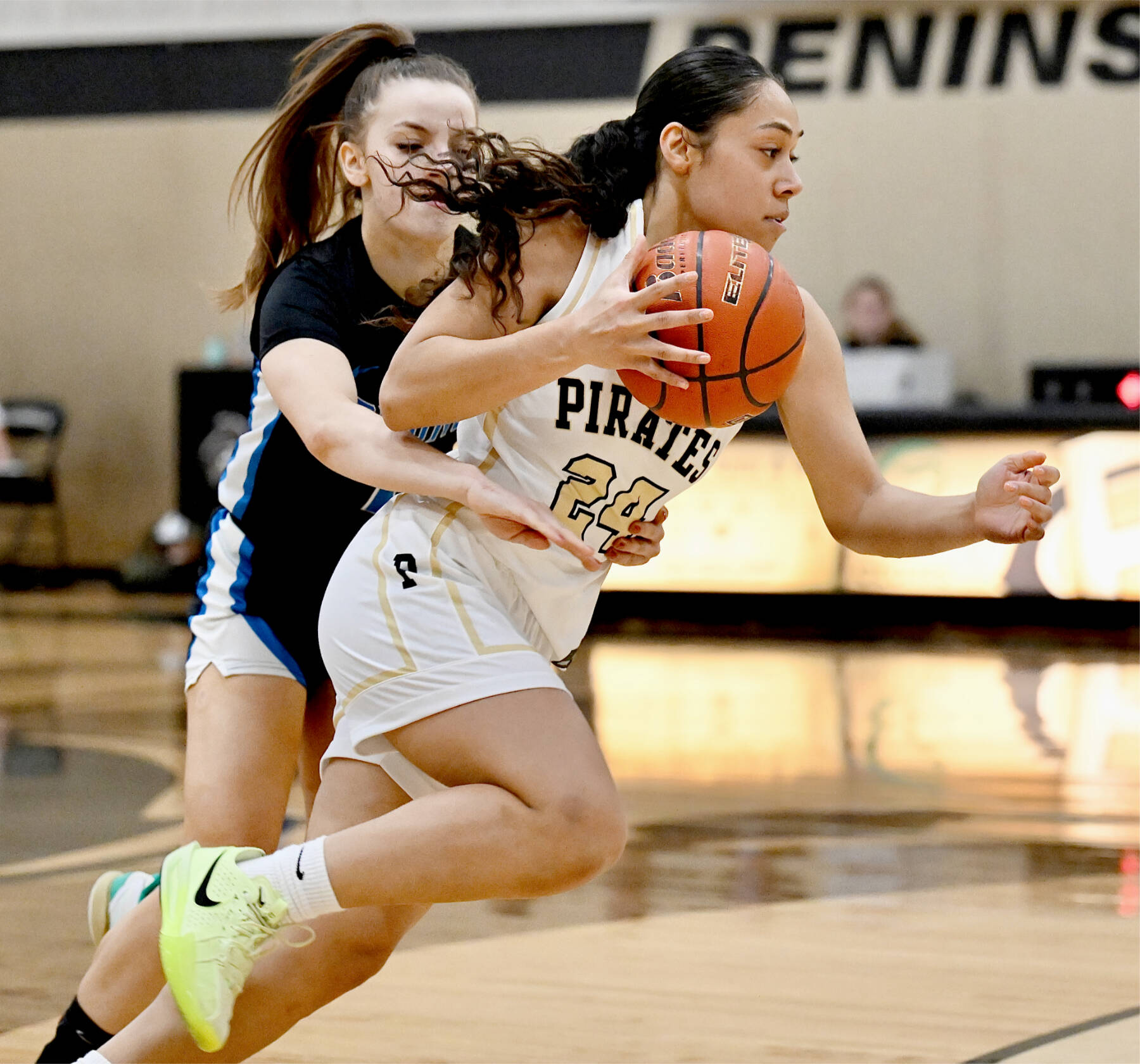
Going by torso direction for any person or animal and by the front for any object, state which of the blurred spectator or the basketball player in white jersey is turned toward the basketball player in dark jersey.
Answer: the blurred spectator

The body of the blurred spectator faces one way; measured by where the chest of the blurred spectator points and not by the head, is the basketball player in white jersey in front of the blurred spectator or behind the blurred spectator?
in front

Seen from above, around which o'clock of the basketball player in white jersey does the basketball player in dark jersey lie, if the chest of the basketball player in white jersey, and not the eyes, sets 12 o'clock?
The basketball player in dark jersey is roughly at 6 o'clock from the basketball player in white jersey.

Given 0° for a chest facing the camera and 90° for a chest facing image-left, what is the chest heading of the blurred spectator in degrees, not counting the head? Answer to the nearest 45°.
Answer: approximately 0°

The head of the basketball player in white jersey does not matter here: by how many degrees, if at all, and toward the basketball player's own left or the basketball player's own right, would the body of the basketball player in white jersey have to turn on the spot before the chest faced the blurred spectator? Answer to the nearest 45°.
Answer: approximately 135° to the basketball player's own left

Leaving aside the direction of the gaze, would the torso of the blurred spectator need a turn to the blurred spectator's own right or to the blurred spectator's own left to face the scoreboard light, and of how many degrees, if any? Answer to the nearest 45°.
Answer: approximately 90° to the blurred spectator's own left

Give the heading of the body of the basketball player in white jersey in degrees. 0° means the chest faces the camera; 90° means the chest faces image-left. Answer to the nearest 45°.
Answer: approximately 315°

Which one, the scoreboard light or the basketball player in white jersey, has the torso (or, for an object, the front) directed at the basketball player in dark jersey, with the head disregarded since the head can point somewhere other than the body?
the scoreboard light

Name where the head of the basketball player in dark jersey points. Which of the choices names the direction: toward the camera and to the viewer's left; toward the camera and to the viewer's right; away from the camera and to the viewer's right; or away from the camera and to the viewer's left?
toward the camera and to the viewer's right

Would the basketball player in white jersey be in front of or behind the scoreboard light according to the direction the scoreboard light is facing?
in front
